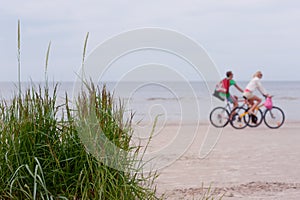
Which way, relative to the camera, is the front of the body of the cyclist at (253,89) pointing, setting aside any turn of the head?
to the viewer's right

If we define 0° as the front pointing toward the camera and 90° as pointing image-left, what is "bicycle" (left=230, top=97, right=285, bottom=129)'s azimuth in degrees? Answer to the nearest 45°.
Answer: approximately 270°
